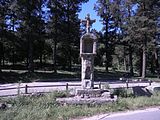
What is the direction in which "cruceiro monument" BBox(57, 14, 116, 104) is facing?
toward the camera
